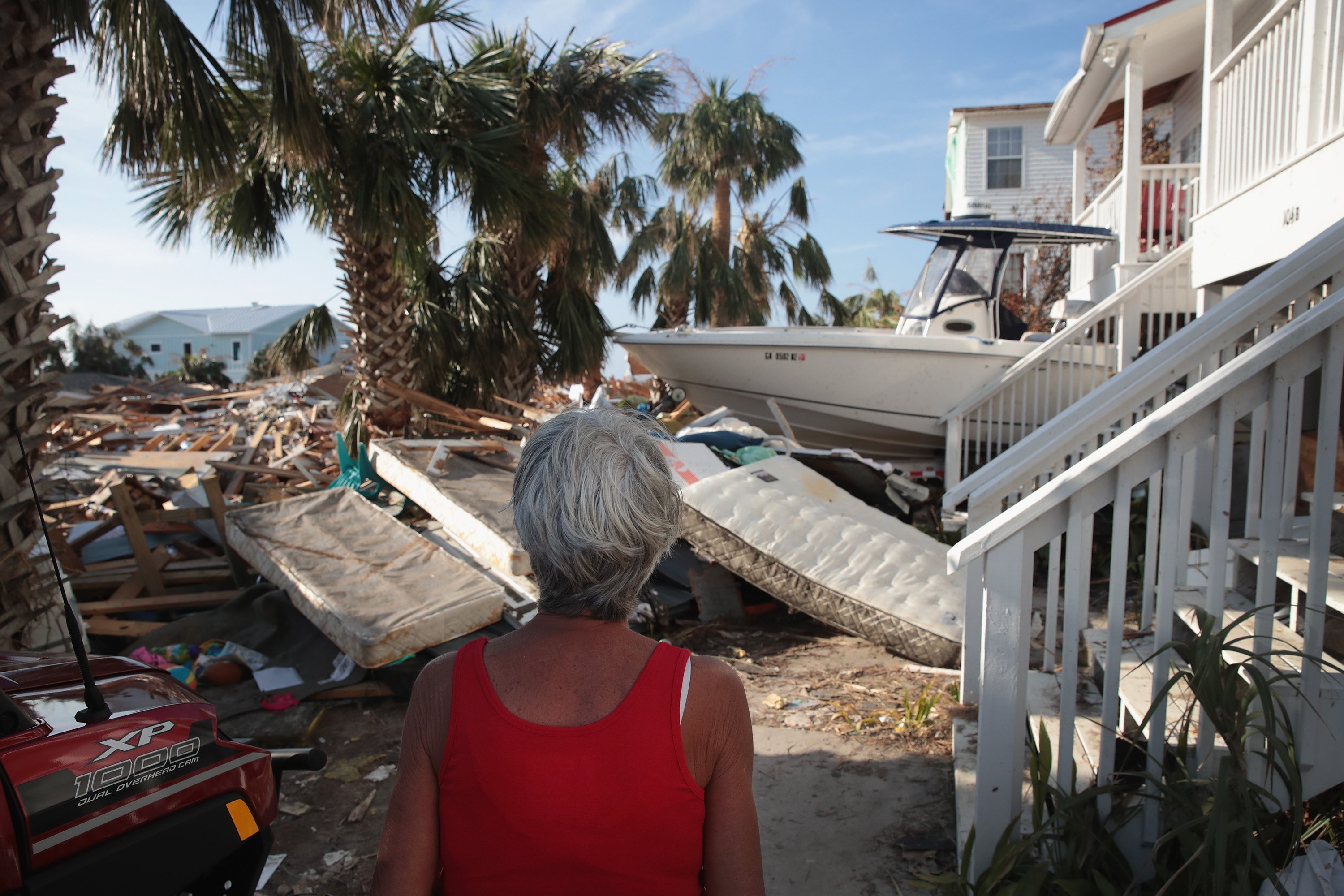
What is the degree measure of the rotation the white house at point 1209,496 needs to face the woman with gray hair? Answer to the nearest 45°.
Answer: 0° — it already faces them

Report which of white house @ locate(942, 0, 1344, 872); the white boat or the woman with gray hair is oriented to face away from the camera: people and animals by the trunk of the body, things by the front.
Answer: the woman with gray hair

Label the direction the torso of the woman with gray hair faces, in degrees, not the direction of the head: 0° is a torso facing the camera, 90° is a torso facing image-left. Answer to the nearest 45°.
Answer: approximately 180°

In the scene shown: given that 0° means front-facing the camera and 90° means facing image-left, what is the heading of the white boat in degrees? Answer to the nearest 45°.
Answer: approximately 90°

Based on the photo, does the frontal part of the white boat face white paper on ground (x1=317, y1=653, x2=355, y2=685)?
no

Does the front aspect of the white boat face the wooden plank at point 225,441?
yes

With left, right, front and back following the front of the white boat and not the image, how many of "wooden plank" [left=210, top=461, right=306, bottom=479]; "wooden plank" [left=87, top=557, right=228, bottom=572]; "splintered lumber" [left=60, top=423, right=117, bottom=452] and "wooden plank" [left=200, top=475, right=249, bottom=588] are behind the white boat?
0

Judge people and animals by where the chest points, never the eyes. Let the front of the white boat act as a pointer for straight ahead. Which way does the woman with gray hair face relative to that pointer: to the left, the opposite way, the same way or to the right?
to the right

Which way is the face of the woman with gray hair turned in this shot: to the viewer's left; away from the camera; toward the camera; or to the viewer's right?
away from the camera

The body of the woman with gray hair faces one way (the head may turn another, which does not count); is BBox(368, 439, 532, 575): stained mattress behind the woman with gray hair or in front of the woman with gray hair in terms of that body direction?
in front

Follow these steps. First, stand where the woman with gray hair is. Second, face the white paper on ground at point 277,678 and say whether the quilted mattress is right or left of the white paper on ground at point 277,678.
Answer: right

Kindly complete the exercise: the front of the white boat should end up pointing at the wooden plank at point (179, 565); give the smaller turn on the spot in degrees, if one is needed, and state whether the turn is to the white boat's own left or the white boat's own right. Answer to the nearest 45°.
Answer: approximately 45° to the white boat's own left

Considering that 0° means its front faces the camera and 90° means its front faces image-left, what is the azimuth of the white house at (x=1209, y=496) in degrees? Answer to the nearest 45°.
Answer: approximately 45°

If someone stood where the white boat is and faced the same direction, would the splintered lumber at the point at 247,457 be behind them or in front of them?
in front

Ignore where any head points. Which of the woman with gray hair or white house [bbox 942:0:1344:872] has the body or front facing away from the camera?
the woman with gray hair

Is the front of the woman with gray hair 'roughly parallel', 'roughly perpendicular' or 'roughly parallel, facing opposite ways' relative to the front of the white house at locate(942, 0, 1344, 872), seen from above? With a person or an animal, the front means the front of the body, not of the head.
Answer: roughly perpendicular

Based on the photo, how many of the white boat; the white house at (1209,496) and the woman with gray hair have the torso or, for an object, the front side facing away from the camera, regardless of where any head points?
1
